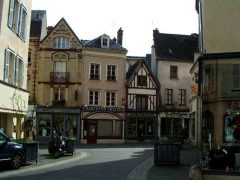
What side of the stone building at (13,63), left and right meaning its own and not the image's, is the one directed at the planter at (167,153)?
front

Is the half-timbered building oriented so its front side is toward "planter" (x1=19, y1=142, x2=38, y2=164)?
yes

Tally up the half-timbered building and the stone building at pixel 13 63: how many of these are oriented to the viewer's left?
0

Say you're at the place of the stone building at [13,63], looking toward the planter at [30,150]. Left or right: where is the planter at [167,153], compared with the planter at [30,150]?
left

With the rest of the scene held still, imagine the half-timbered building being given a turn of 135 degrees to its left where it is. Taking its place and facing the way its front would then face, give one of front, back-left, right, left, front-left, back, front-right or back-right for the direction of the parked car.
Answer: back-right

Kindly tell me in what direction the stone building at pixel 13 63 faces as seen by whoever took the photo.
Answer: facing the viewer and to the right of the viewer

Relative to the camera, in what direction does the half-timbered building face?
facing the viewer

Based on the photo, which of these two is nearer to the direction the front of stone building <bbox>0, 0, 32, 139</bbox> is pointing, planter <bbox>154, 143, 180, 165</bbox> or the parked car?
the planter
